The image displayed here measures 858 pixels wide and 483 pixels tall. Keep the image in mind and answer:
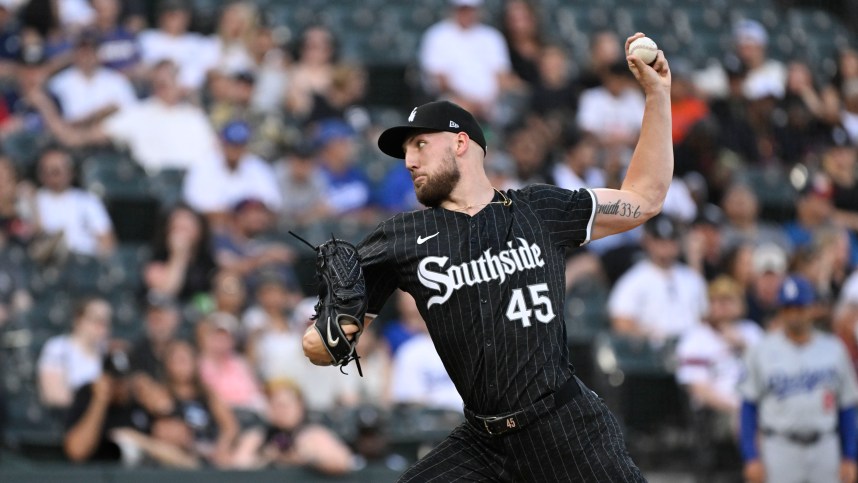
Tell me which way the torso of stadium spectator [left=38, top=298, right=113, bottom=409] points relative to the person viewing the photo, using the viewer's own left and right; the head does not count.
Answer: facing the viewer and to the right of the viewer

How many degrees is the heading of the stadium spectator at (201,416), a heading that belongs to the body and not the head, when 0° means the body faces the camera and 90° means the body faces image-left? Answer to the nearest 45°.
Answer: approximately 0°

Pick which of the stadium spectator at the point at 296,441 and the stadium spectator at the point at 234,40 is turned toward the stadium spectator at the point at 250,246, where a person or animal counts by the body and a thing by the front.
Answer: the stadium spectator at the point at 234,40

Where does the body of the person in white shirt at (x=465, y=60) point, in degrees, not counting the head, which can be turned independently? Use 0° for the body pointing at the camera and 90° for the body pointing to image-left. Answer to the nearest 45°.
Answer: approximately 0°

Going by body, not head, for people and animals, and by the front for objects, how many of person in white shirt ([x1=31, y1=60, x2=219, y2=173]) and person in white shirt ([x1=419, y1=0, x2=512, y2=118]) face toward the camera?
2

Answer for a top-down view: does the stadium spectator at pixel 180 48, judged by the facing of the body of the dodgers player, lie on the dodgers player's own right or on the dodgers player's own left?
on the dodgers player's own right

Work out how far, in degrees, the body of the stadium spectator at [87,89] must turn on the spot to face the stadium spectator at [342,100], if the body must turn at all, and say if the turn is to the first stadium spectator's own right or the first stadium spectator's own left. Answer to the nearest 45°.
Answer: approximately 90° to the first stadium spectator's own left

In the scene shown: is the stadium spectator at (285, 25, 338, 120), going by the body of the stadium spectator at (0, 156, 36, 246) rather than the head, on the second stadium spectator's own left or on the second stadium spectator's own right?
on the second stadium spectator's own left
